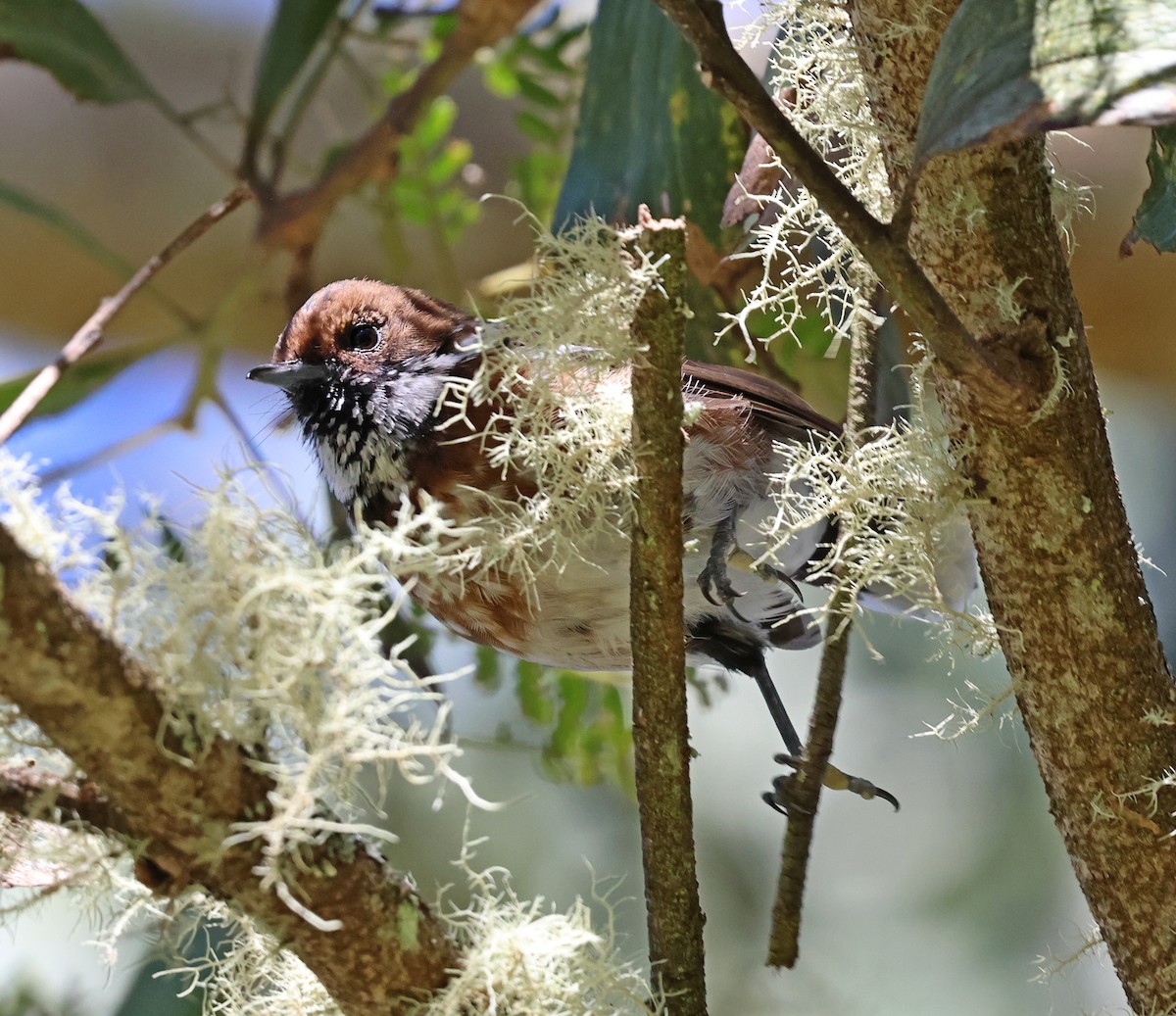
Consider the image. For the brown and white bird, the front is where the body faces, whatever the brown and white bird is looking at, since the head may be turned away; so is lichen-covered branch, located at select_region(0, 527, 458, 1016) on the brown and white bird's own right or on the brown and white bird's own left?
on the brown and white bird's own left

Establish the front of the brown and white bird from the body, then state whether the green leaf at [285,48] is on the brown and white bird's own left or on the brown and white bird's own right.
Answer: on the brown and white bird's own right

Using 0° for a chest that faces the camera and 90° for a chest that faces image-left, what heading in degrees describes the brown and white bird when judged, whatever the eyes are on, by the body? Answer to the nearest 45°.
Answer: approximately 90°
